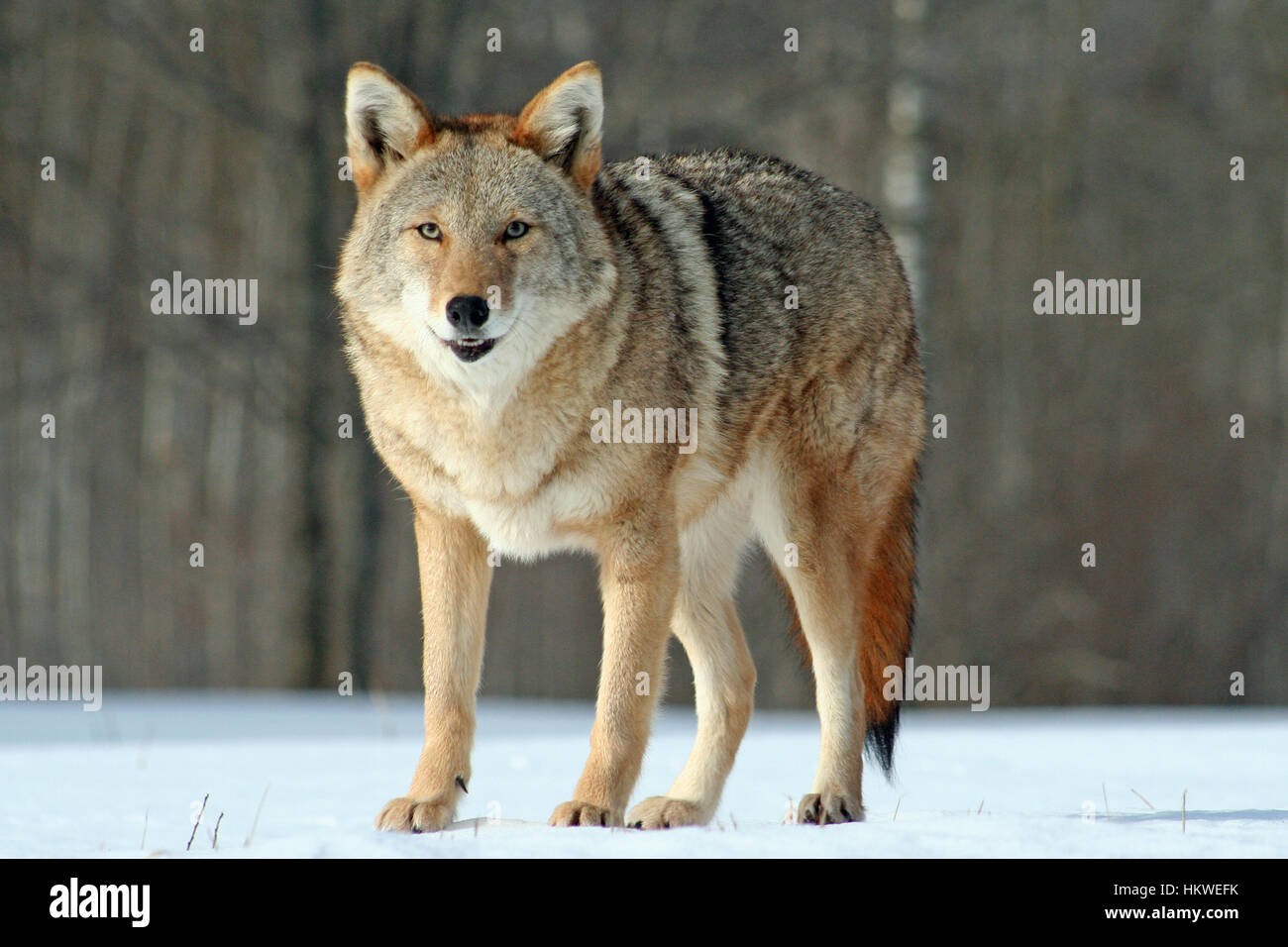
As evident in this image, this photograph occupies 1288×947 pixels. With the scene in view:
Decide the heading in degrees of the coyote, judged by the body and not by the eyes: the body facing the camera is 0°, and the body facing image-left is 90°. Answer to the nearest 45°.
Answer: approximately 45°
